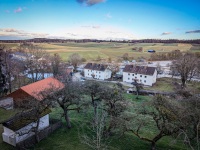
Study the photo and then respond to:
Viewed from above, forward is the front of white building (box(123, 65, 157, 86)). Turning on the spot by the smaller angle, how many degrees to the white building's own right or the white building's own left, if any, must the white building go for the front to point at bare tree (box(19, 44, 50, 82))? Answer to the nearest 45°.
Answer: approximately 45° to the white building's own right

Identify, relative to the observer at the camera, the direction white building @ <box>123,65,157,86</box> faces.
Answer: facing the viewer and to the left of the viewer

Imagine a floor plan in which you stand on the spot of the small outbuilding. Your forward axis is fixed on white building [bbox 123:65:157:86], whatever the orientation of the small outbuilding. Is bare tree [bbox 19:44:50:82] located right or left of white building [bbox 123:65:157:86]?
left

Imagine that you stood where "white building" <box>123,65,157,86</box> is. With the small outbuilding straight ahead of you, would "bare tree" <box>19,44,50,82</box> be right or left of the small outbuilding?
right

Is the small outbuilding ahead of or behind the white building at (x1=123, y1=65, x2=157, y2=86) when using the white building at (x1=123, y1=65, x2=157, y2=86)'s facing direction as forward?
ahead
